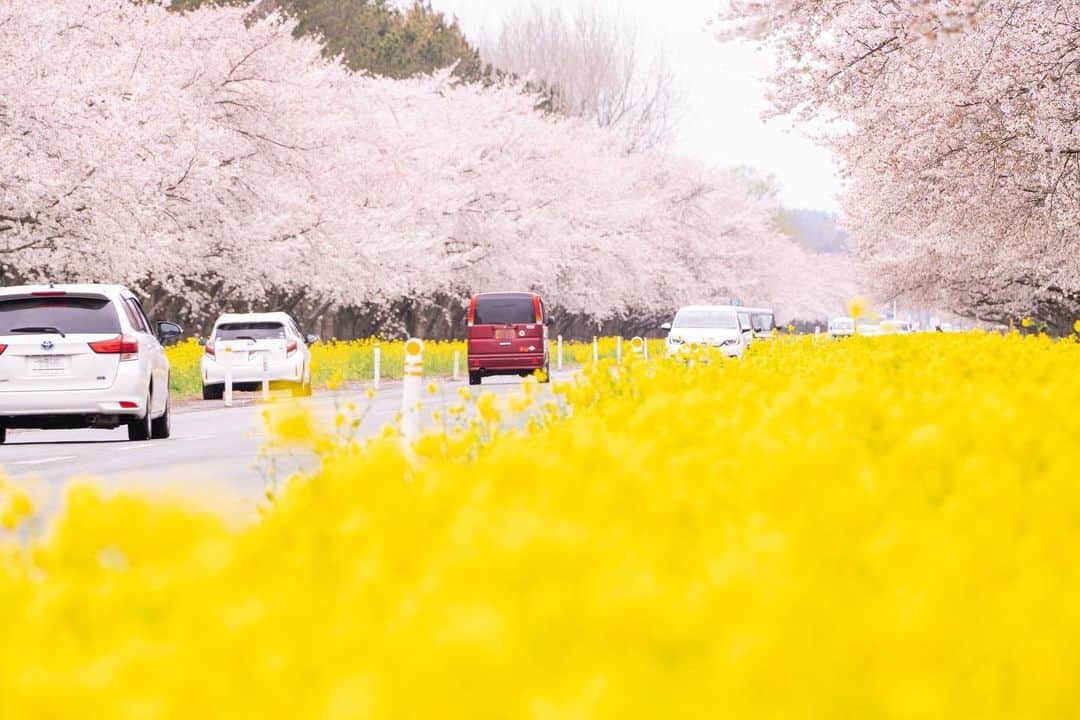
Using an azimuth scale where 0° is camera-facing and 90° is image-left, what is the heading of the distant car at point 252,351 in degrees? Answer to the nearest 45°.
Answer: approximately 180°

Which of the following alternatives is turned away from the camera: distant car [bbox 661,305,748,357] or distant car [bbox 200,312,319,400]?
distant car [bbox 200,312,319,400]

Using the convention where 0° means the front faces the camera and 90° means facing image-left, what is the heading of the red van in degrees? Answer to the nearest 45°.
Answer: approximately 180°

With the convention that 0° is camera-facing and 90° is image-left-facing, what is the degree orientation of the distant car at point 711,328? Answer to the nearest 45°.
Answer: approximately 0°

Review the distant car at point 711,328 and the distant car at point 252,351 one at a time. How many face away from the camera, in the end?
1

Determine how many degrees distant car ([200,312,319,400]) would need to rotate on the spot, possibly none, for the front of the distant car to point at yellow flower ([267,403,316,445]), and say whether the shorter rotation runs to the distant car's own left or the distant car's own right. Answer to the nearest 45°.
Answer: approximately 180°

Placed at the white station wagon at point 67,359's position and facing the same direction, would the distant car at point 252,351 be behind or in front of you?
in front

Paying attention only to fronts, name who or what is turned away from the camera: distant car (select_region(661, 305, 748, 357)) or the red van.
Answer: the red van

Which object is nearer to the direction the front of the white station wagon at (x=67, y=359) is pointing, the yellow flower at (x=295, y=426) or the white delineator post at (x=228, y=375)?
the white delineator post

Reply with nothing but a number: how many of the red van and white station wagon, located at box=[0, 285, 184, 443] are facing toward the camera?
0

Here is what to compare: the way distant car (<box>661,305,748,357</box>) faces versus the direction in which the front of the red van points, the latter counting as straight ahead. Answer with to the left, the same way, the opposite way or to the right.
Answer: the opposite way

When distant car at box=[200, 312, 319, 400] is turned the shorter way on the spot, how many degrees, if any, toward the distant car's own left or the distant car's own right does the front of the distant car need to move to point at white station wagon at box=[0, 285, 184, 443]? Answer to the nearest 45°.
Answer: approximately 180°

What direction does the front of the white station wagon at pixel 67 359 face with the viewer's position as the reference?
facing away from the viewer

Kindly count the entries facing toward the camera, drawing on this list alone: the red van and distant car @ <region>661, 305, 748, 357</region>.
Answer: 1
